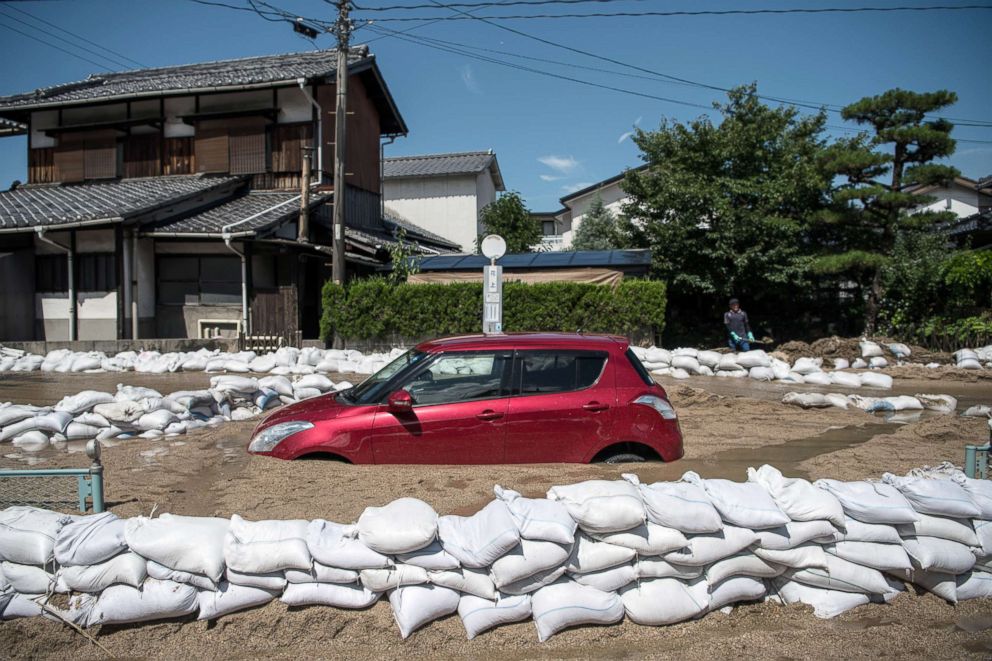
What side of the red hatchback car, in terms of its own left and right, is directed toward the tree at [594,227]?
right

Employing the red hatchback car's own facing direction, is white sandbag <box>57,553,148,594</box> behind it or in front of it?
in front

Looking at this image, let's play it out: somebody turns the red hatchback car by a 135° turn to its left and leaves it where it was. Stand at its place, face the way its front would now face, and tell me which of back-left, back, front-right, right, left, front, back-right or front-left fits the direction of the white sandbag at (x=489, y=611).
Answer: front-right

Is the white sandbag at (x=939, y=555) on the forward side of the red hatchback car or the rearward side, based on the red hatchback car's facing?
on the rearward side

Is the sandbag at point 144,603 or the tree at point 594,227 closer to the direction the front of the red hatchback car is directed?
the sandbag

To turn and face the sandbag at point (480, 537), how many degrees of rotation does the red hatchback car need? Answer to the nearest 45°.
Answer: approximately 90° to its left

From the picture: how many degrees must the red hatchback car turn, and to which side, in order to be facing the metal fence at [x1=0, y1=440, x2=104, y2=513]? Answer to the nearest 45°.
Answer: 0° — it already faces it

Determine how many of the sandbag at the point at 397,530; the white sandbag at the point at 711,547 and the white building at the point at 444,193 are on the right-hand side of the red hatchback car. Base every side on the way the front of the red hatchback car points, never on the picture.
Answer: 1

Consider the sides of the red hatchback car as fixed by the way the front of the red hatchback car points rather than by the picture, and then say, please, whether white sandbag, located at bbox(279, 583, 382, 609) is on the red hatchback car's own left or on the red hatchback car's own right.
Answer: on the red hatchback car's own left

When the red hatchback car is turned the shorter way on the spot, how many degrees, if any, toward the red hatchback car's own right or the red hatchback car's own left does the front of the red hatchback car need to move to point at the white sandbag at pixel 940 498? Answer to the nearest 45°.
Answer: approximately 135° to the red hatchback car's own left

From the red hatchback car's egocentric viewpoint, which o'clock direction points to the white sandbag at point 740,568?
The white sandbag is roughly at 8 o'clock from the red hatchback car.

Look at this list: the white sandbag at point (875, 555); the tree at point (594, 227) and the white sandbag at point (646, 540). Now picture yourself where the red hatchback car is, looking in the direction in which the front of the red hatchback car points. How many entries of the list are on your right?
1

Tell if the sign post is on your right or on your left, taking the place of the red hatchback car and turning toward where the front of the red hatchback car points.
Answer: on your right

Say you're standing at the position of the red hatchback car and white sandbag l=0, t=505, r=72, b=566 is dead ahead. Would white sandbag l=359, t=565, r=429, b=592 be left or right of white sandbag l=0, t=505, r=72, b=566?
left

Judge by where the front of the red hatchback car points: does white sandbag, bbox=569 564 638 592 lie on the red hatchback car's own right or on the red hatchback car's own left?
on the red hatchback car's own left

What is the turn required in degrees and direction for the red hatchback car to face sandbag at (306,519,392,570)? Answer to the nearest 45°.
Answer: approximately 45° to its left

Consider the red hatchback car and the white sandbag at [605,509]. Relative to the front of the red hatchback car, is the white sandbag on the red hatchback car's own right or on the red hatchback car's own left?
on the red hatchback car's own left

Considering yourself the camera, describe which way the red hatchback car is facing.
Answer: facing to the left of the viewer

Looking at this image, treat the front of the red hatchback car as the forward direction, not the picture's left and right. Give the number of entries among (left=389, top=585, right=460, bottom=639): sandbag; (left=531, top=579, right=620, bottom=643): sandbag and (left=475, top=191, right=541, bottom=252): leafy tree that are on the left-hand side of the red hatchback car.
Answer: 2

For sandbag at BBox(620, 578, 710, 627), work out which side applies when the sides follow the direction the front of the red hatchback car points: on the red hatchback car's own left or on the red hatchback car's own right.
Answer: on the red hatchback car's own left

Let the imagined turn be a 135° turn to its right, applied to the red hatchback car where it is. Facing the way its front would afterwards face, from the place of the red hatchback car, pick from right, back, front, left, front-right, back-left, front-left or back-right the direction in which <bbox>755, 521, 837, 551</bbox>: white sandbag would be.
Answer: right
